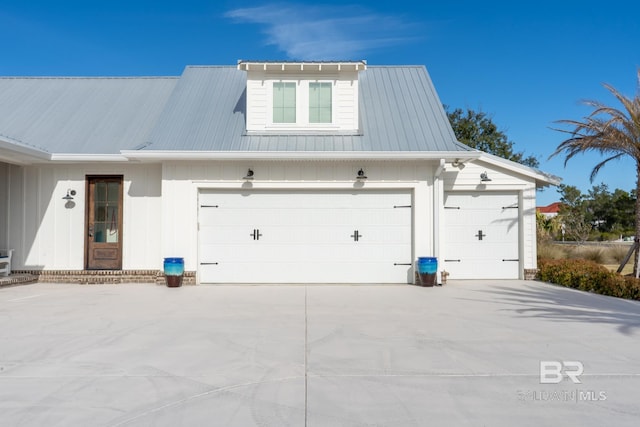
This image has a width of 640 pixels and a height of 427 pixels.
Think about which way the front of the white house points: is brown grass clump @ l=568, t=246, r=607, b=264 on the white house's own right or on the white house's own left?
on the white house's own left

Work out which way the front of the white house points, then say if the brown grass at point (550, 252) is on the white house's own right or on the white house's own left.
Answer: on the white house's own left

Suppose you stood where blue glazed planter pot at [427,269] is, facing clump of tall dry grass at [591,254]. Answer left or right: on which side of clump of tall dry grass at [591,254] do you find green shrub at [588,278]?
right

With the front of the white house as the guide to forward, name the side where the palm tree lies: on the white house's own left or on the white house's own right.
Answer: on the white house's own left

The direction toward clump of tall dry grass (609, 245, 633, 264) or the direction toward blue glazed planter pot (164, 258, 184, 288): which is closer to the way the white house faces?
the blue glazed planter pot

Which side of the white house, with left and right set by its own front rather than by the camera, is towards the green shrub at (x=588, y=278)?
left

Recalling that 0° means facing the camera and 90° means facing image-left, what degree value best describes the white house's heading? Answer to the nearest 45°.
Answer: approximately 0°
